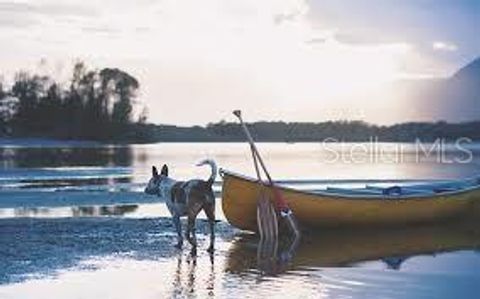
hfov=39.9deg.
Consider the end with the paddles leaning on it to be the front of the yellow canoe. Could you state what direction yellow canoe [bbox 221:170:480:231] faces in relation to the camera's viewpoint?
facing to the left of the viewer

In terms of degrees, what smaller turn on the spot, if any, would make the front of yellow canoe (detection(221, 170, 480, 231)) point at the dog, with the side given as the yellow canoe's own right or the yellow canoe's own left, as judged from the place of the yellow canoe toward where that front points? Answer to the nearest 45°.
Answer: approximately 45° to the yellow canoe's own left

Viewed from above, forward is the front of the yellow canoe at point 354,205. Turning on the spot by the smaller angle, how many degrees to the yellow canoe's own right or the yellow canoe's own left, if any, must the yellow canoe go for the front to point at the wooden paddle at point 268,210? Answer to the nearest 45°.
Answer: approximately 45° to the yellow canoe's own left
